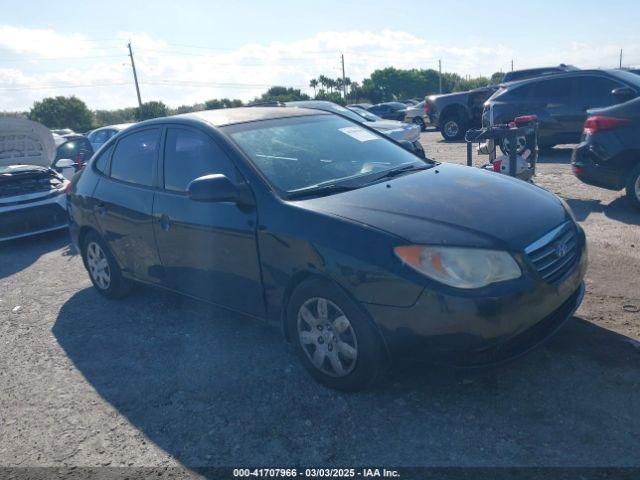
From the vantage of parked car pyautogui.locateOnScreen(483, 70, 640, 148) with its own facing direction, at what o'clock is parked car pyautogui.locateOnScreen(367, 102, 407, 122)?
parked car pyautogui.locateOnScreen(367, 102, 407, 122) is roughly at 8 o'clock from parked car pyautogui.locateOnScreen(483, 70, 640, 148).

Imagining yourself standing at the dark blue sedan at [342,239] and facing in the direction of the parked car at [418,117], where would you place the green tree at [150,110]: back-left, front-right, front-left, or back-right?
front-left

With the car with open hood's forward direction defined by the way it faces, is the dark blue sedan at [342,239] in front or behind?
in front

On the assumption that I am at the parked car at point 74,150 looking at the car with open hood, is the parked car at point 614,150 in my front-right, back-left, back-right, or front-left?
front-left

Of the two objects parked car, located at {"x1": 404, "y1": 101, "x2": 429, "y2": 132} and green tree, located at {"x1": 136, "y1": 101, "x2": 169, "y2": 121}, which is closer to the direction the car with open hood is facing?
the parked car

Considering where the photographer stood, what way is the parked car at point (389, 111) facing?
facing the viewer and to the right of the viewer

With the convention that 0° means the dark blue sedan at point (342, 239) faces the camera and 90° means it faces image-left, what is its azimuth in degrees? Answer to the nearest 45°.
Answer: approximately 315°

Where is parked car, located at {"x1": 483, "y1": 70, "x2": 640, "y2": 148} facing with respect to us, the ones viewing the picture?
facing to the right of the viewer

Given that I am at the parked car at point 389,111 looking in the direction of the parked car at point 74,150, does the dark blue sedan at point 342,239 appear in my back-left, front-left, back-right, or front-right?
front-left

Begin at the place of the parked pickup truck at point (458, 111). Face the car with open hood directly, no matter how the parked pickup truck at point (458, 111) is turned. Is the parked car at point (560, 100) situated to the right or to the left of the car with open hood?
left

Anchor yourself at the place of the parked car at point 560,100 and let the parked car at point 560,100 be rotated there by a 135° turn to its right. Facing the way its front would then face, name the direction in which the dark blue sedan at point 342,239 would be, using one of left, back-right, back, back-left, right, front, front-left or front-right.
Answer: front-left
